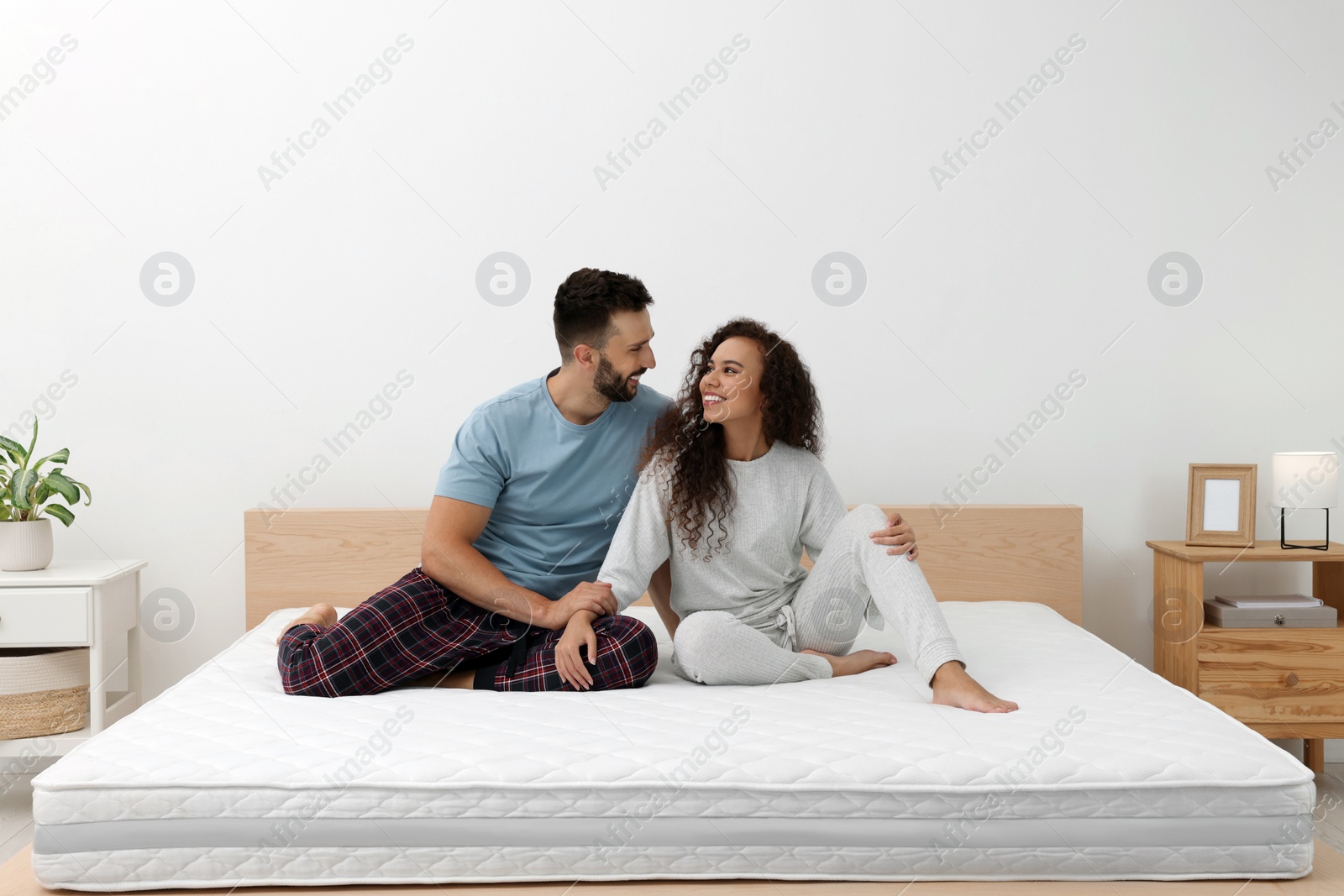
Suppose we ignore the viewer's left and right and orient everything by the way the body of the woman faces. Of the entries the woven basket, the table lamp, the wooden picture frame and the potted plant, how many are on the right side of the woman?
2

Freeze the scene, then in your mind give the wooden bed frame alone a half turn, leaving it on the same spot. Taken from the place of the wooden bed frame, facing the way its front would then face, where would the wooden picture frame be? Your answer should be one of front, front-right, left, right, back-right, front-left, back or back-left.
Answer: right

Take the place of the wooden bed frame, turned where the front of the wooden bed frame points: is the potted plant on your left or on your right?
on your right

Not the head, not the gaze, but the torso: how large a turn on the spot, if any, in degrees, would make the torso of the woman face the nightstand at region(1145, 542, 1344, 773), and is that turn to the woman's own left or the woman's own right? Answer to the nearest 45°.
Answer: approximately 135° to the woman's own left

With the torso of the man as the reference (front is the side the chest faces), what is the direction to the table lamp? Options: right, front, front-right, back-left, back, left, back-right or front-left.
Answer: front-left

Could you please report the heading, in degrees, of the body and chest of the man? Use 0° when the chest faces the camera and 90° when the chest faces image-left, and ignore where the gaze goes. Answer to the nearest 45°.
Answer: approximately 315°

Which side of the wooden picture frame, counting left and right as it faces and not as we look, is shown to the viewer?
front

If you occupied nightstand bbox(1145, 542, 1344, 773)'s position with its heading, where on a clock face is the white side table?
The white side table is roughly at 2 o'clock from the nightstand.

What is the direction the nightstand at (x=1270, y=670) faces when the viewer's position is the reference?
facing the viewer

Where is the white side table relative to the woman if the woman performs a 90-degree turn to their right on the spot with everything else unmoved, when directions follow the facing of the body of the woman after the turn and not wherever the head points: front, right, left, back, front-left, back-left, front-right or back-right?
front

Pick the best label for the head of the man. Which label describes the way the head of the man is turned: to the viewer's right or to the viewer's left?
to the viewer's right

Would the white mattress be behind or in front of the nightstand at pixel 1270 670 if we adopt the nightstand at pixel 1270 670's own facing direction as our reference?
in front
